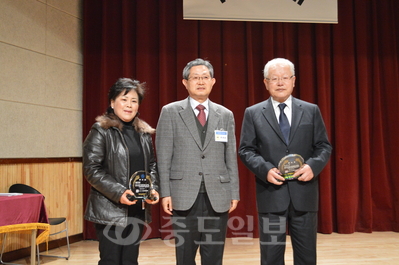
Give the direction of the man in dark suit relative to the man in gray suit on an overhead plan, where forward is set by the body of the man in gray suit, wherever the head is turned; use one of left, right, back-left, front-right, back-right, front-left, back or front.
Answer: left

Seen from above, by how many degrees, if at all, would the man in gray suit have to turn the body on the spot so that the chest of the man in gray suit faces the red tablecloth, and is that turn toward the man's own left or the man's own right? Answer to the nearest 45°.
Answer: approximately 135° to the man's own right

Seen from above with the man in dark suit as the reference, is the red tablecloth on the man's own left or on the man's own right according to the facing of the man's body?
on the man's own right

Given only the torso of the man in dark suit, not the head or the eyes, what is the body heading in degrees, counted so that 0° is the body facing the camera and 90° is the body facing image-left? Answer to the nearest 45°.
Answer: approximately 0°

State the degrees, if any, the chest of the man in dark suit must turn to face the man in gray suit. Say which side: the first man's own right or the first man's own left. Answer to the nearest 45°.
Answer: approximately 90° to the first man's own right

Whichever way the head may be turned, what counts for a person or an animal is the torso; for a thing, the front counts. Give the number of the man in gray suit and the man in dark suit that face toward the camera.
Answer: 2
